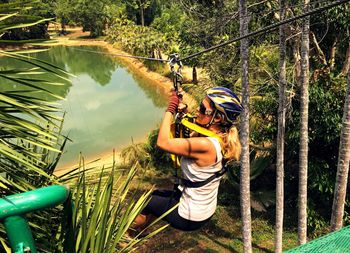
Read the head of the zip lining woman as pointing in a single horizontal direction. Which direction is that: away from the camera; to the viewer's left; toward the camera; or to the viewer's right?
to the viewer's left

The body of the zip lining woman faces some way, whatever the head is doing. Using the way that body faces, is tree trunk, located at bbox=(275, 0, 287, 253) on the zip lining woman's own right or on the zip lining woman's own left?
on the zip lining woman's own right

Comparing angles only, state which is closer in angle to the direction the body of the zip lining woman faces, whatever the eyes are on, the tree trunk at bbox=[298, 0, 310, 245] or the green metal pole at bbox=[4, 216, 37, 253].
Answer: the green metal pole

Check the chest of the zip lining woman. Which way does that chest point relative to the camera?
to the viewer's left

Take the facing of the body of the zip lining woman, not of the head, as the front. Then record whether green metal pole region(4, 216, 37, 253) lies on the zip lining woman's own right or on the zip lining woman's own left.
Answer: on the zip lining woman's own left

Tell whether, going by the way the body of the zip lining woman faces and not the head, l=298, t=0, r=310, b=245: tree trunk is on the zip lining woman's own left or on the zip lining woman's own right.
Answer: on the zip lining woman's own right

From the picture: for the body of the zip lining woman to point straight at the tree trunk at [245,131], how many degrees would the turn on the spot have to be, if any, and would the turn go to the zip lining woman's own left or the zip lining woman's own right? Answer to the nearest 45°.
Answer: approximately 90° to the zip lining woman's own right

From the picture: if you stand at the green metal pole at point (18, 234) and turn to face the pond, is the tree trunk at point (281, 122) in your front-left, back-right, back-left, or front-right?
front-right
